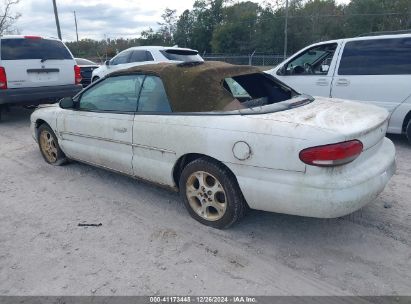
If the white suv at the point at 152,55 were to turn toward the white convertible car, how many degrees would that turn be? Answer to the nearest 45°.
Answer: approximately 135° to its left

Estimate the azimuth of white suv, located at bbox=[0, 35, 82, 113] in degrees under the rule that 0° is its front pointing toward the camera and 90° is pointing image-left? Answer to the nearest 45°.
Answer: approximately 180°

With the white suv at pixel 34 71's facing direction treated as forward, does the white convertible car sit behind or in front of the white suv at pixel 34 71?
behind

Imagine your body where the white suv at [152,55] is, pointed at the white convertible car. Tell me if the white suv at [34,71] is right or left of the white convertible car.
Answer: right

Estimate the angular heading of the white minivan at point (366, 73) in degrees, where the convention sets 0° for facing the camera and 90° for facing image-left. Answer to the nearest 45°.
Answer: approximately 90°

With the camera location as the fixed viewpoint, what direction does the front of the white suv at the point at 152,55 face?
facing away from the viewer and to the left of the viewer

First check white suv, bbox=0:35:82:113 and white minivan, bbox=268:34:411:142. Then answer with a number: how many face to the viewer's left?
1

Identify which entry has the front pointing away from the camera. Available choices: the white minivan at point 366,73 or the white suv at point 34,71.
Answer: the white suv at point 34,71

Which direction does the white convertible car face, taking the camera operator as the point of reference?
facing away from the viewer and to the left of the viewer

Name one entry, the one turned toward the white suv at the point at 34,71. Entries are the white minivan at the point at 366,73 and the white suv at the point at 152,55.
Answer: the white minivan at the point at 366,73
